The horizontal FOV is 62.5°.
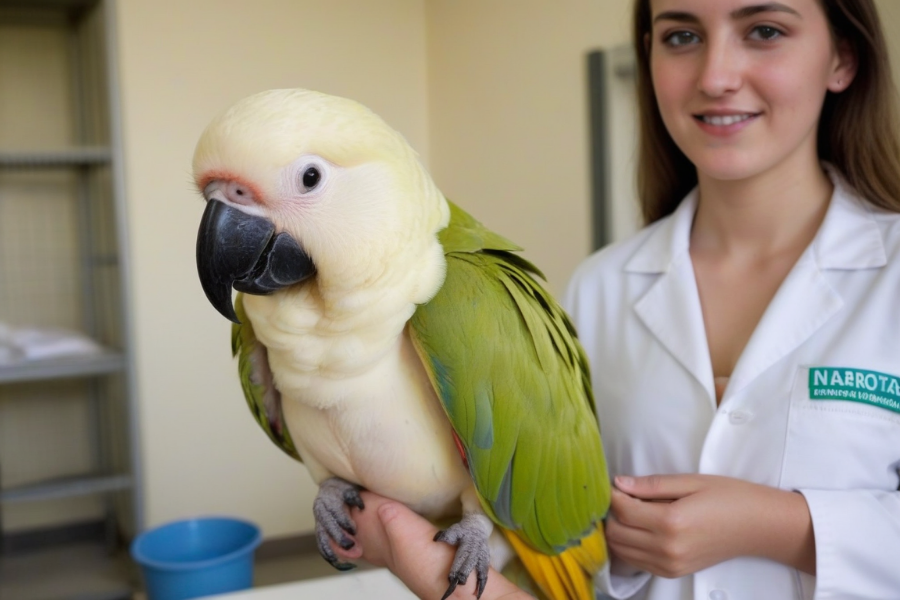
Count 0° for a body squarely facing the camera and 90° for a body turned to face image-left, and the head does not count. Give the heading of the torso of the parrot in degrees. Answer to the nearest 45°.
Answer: approximately 45°

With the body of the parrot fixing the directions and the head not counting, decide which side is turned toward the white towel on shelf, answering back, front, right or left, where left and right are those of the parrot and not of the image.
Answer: right

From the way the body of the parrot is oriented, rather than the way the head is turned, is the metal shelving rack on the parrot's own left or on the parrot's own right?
on the parrot's own right

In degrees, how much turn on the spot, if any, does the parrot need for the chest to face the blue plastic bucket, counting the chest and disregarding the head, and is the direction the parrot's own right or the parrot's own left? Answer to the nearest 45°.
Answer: approximately 90° to the parrot's own right
